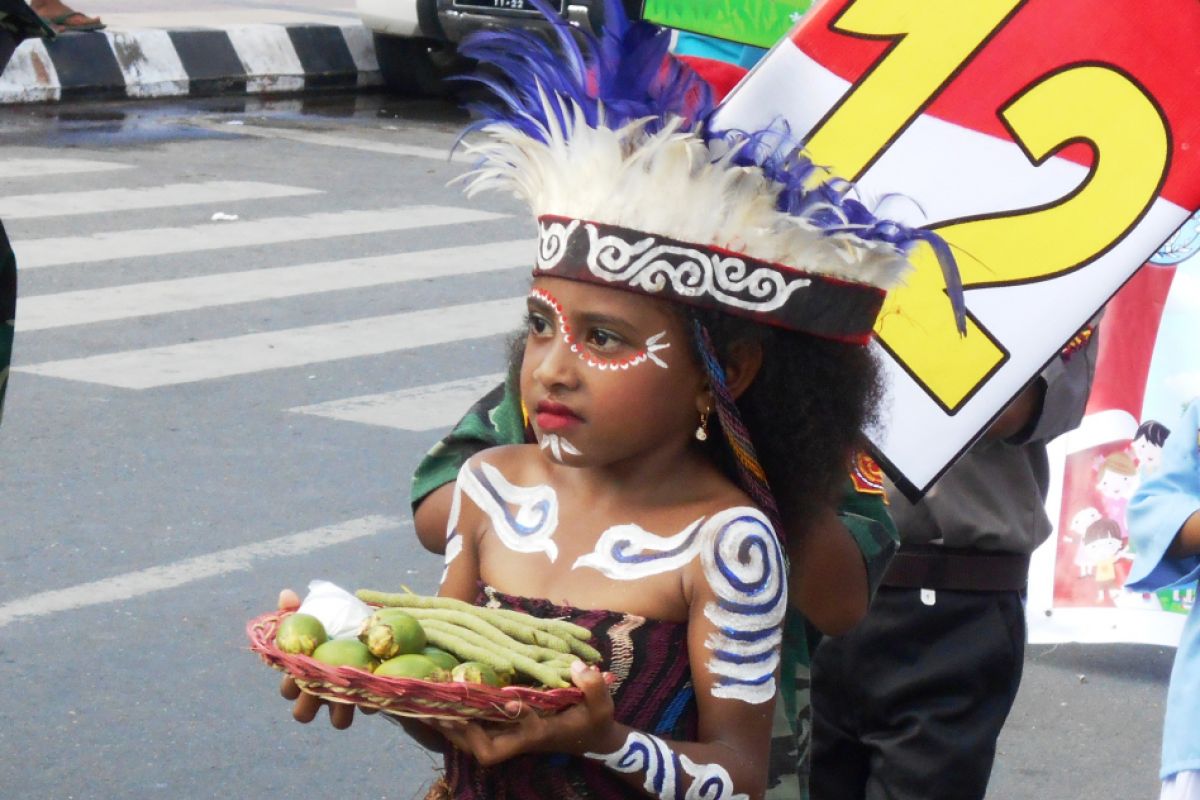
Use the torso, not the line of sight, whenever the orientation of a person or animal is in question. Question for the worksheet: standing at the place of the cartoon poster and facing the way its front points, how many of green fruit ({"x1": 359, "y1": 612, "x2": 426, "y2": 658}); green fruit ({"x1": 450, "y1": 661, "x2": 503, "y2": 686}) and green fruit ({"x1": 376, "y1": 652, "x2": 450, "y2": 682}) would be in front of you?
3

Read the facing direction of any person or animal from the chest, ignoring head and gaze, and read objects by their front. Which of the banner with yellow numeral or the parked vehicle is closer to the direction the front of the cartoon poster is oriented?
the banner with yellow numeral

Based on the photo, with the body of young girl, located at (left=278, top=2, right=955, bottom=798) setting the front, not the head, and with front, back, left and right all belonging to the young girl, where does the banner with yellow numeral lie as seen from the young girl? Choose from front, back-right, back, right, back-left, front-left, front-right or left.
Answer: back

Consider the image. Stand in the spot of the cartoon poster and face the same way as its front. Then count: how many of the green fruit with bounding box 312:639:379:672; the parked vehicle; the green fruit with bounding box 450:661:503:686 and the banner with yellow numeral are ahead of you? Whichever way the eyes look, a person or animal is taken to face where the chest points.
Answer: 3

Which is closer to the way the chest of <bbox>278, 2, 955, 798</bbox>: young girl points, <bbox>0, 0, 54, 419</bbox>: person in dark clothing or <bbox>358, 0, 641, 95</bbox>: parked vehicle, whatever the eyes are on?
the person in dark clothing

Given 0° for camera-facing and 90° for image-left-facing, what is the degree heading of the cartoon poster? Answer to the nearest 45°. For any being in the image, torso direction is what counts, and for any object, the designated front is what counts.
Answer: approximately 0°

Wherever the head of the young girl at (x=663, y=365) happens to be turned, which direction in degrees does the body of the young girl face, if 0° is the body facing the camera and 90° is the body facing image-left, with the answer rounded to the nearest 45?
approximately 45°

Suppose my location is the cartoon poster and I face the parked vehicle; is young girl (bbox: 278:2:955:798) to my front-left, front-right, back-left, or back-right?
back-left

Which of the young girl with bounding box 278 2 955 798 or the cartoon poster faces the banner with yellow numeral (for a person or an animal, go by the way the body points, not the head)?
the cartoon poster
